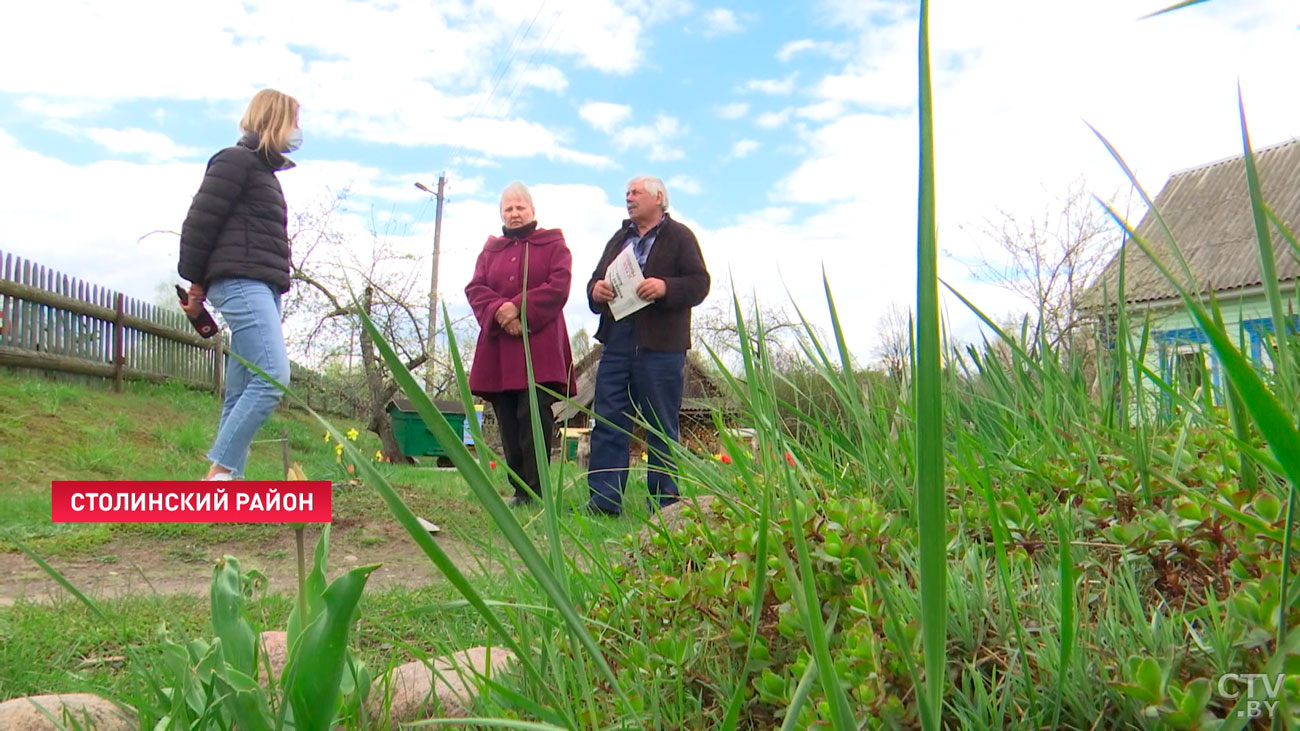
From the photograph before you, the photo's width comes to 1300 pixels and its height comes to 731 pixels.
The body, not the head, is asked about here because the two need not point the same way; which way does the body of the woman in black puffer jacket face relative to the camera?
to the viewer's right

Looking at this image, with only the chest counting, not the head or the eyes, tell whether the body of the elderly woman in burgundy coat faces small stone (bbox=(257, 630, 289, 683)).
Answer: yes

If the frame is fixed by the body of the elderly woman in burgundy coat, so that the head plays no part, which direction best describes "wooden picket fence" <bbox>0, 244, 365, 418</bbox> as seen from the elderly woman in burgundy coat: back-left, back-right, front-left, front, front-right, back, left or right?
back-right

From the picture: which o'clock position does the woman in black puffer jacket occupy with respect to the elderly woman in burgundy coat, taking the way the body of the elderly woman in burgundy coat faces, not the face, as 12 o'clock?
The woman in black puffer jacket is roughly at 2 o'clock from the elderly woman in burgundy coat.

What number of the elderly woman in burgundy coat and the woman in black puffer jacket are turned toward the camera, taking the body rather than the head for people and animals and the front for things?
1

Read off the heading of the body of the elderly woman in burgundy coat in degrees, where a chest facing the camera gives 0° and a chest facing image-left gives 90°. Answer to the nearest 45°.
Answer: approximately 0°

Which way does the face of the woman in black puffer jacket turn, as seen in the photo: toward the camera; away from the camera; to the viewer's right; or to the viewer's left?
to the viewer's right

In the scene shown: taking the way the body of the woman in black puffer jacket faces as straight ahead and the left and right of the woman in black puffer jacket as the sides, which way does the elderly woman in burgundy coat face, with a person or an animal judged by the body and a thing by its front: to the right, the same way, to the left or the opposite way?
to the right

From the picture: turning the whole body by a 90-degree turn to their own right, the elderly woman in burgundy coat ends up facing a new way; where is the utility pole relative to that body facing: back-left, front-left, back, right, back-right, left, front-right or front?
right

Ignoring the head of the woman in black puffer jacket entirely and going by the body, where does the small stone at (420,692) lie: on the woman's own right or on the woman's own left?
on the woman's own right

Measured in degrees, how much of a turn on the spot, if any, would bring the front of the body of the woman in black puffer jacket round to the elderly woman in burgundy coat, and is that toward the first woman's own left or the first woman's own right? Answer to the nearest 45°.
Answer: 0° — they already face them

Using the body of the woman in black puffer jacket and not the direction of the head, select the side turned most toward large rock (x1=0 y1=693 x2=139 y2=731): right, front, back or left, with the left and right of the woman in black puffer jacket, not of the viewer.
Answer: right
